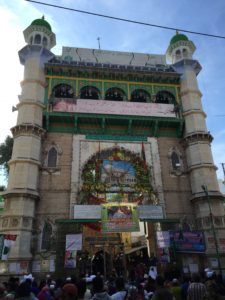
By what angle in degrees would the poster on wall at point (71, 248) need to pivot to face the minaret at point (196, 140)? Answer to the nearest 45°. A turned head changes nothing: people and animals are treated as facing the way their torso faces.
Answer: approximately 90° to its left

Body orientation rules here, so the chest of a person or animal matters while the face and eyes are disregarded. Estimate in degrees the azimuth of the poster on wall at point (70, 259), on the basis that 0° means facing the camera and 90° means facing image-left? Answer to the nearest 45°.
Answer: approximately 0°

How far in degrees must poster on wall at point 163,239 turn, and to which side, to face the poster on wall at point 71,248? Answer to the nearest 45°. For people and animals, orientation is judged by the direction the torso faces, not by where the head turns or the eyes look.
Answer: approximately 90° to its right

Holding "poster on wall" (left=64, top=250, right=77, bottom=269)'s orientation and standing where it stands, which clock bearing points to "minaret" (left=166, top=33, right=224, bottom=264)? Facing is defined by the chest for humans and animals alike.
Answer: The minaret is roughly at 9 o'clock from the poster on wall.

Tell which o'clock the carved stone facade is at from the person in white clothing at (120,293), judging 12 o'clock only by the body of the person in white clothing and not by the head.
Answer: The carved stone facade is roughly at 12 o'clock from the person in white clothing.

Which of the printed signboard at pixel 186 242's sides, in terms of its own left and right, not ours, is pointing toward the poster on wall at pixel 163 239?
right

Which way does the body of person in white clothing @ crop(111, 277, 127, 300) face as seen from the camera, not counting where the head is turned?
away from the camera

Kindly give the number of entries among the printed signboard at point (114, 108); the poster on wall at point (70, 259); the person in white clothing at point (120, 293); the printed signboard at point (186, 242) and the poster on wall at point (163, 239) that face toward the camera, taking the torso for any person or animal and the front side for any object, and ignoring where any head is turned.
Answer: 4
